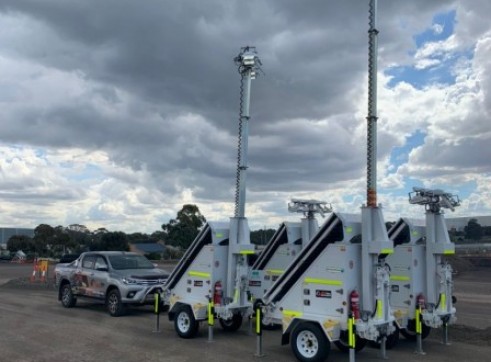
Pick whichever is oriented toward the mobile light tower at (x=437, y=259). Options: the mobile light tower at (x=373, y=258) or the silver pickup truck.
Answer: the silver pickup truck

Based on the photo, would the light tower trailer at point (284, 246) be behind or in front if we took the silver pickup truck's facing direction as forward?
in front

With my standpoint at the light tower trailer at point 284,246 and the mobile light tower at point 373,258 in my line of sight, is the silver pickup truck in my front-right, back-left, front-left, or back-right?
back-right

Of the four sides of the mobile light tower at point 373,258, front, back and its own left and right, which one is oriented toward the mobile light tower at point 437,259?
left

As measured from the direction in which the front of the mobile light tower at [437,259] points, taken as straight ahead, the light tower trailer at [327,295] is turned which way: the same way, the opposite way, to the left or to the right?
the same way

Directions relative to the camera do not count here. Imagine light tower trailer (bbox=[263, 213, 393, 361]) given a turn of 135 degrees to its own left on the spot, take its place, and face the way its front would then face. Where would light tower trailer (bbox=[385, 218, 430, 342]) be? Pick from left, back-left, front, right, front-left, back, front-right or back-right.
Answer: front-right

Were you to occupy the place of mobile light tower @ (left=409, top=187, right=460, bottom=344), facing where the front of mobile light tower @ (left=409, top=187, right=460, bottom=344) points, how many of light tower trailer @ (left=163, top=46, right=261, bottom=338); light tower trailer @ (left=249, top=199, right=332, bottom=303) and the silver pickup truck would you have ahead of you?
0

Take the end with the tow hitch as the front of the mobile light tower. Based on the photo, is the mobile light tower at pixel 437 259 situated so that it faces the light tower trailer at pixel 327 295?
no

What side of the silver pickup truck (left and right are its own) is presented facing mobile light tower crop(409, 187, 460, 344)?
front

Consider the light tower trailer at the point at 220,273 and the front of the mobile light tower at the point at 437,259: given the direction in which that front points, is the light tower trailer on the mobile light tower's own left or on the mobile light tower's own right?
on the mobile light tower's own right

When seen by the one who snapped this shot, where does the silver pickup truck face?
facing the viewer and to the right of the viewer

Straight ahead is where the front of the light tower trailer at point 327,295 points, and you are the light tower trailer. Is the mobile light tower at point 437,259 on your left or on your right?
on your left

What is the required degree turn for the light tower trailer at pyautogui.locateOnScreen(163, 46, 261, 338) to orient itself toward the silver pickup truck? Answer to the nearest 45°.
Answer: approximately 180°

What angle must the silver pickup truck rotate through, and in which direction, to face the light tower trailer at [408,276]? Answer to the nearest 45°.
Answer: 0° — it already faces it
